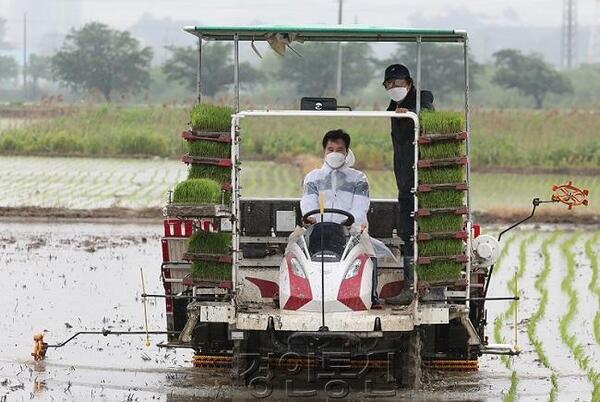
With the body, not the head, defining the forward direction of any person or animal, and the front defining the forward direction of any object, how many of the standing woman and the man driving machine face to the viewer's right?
0

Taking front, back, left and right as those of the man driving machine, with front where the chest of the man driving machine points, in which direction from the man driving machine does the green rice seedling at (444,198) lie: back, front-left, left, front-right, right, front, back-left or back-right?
front-left

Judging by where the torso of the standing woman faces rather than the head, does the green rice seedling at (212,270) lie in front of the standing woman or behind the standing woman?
in front

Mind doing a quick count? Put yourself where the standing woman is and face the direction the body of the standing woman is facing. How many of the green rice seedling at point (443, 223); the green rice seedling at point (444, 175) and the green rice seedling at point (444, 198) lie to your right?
0

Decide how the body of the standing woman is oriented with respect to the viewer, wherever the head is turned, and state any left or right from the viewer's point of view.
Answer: facing the viewer and to the left of the viewer

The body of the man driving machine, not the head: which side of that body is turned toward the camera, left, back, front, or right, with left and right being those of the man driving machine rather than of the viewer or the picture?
front

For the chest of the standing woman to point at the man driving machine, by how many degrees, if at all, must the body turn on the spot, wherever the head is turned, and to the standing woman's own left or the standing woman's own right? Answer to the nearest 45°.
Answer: approximately 45° to the standing woman's own right
